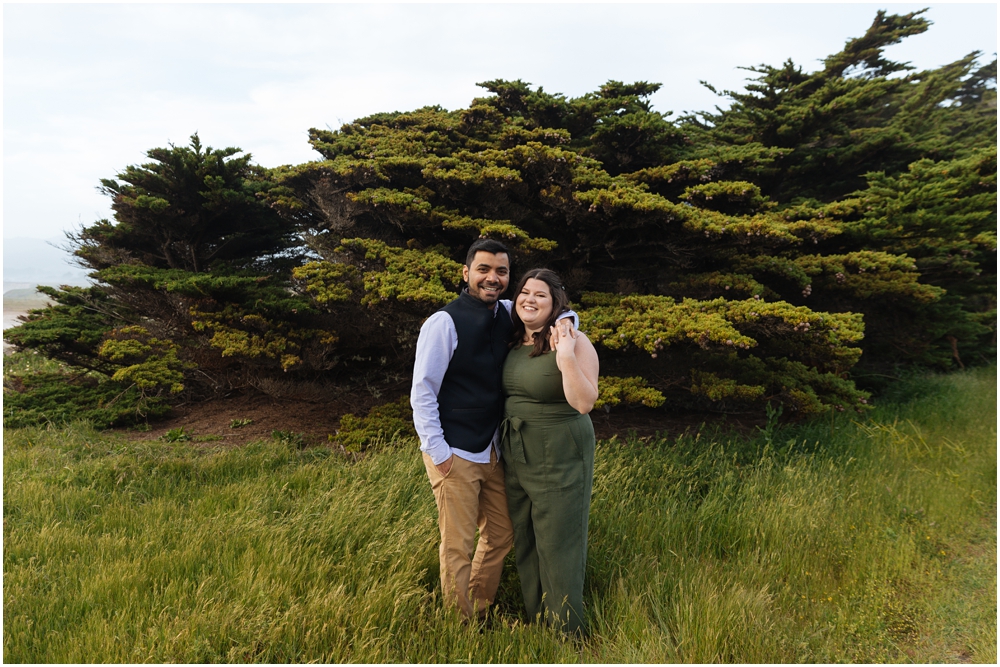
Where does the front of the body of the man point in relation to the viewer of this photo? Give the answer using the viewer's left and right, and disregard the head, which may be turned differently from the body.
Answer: facing the viewer and to the right of the viewer

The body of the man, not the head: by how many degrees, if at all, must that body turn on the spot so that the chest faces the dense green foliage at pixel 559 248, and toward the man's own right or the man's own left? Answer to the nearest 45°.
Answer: approximately 135° to the man's own left
